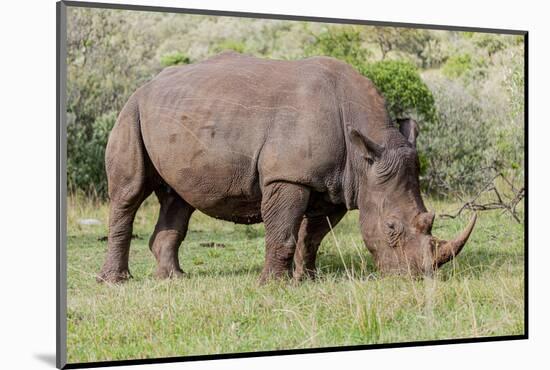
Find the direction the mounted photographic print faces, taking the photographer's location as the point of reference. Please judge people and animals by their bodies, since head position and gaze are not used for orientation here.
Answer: facing the viewer and to the right of the viewer
